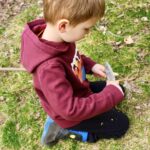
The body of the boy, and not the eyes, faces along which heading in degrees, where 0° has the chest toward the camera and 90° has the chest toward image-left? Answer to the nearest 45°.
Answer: approximately 270°

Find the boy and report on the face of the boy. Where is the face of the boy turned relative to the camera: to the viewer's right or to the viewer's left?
to the viewer's right
